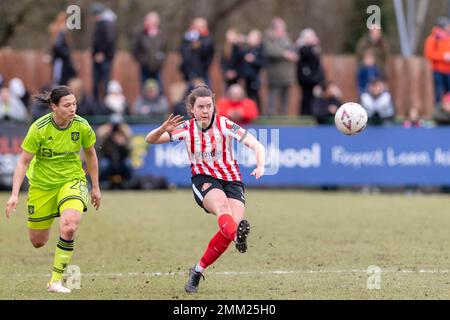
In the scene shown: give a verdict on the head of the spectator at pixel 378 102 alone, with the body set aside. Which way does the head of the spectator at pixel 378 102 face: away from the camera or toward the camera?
toward the camera

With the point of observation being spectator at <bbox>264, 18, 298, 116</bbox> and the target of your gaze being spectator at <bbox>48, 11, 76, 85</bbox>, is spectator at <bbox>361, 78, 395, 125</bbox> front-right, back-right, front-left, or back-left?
back-left

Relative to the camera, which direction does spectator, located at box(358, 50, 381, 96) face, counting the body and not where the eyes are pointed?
toward the camera

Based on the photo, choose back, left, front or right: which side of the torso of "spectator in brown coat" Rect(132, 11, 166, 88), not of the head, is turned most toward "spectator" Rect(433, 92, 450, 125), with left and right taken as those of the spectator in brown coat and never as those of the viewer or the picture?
left

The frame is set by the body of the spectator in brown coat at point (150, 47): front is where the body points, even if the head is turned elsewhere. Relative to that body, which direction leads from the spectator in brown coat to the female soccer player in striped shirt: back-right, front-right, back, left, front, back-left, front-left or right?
front

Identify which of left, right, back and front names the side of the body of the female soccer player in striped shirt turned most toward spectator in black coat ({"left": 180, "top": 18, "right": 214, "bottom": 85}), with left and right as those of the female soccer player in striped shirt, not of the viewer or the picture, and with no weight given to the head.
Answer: back

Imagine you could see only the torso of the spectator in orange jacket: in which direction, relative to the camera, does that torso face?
toward the camera

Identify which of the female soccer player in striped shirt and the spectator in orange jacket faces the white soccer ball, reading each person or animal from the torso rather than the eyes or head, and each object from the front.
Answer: the spectator in orange jacket

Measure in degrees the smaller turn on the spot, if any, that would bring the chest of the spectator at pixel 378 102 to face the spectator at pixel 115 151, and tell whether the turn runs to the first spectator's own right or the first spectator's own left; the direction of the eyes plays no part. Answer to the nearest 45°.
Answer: approximately 90° to the first spectator's own right

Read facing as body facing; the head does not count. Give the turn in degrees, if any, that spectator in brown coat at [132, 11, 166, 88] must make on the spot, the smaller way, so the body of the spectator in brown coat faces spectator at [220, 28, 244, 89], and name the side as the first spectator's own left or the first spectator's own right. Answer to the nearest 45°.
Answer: approximately 90° to the first spectator's own left

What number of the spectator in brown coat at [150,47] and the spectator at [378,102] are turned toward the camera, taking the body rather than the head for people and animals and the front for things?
2

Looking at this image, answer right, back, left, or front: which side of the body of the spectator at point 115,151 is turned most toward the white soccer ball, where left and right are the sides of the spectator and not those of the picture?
front
